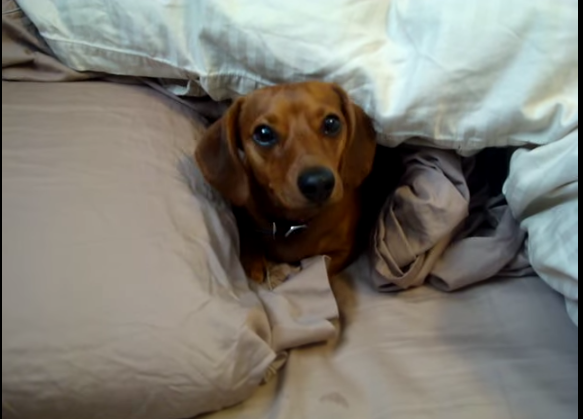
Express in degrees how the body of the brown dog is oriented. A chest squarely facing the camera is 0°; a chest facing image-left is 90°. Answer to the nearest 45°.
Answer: approximately 0°
